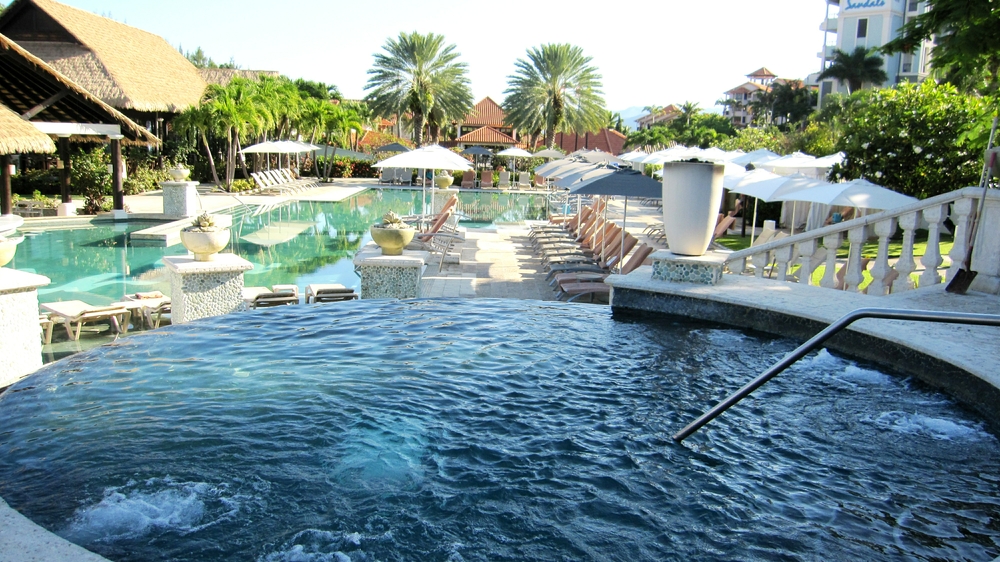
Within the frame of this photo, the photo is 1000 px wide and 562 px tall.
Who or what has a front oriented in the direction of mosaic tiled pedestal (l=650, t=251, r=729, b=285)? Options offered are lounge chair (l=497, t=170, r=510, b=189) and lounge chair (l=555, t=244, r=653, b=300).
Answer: lounge chair (l=497, t=170, r=510, b=189)

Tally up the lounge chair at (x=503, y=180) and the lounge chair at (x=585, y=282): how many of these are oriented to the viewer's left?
1

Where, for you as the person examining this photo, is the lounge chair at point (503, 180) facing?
facing the viewer

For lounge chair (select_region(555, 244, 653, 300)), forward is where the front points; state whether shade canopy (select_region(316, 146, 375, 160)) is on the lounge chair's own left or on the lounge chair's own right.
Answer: on the lounge chair's own right

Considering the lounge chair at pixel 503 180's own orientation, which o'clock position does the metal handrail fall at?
The metal handrail is roughly at 12 o'clock from the lounge chair.

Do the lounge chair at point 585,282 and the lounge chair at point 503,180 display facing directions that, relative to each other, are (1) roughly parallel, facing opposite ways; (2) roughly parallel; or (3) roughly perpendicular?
roughly perpendicular

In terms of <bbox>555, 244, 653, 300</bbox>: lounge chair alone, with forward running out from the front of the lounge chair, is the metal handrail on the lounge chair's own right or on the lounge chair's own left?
on the lounge chair's own left

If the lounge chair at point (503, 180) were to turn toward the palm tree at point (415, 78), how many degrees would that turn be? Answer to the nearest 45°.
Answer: approximately 135° to its right

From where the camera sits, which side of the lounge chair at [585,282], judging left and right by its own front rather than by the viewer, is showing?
left

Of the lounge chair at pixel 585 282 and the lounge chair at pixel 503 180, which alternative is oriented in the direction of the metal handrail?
the lounge chair at pixel 503 180

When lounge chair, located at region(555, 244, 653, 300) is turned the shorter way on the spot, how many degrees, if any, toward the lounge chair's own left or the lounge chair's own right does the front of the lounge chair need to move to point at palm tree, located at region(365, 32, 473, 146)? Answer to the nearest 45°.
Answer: approximately 90° to the lounge chair's own right

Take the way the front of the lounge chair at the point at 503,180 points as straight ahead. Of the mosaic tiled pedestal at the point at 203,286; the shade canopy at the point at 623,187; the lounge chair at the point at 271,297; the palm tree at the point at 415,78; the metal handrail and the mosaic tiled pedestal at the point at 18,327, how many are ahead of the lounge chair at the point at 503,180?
5

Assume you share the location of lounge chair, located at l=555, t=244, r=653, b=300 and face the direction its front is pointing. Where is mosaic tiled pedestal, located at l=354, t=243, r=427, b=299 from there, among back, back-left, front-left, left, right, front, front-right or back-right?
front-left

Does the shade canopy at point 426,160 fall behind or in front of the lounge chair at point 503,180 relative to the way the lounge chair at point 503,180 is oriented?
in front
